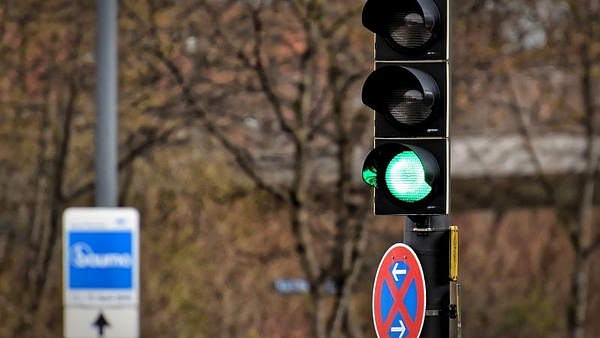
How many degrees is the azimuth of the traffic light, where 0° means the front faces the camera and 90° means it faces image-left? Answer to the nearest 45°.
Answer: approximately 45°

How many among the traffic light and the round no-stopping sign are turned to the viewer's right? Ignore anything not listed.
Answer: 0

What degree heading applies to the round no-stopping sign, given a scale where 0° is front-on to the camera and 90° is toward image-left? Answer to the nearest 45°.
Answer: approximately 45°

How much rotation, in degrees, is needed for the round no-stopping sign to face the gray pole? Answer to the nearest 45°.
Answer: approximately 90° to its right
